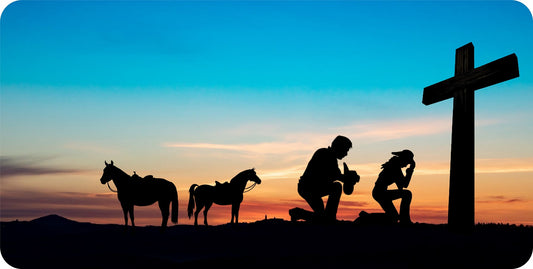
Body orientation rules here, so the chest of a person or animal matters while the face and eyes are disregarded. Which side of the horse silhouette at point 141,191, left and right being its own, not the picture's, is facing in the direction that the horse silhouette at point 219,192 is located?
back

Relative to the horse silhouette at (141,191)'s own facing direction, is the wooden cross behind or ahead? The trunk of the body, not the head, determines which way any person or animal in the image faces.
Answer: behind

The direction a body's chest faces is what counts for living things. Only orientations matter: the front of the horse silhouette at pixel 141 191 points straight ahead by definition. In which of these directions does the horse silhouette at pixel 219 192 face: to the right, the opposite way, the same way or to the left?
the opposite way

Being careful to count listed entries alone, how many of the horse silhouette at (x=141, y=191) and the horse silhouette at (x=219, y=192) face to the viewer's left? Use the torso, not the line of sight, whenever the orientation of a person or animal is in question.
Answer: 1

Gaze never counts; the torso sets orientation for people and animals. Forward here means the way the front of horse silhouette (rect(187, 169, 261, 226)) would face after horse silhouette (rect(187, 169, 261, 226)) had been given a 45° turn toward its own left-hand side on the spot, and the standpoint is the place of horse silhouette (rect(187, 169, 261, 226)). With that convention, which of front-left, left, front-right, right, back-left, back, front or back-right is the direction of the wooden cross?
right

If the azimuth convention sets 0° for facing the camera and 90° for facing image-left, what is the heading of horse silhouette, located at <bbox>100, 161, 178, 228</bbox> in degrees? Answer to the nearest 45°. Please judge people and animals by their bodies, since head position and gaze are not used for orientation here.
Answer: approximately 90°

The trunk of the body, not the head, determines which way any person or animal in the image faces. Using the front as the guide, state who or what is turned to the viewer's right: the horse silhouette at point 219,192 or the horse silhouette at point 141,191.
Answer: the horse silhouette at point 219,192

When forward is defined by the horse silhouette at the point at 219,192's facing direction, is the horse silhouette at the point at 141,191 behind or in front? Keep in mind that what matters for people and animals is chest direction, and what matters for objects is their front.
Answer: behind

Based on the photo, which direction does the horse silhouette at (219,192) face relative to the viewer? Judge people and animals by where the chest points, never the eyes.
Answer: to the viewer's right
